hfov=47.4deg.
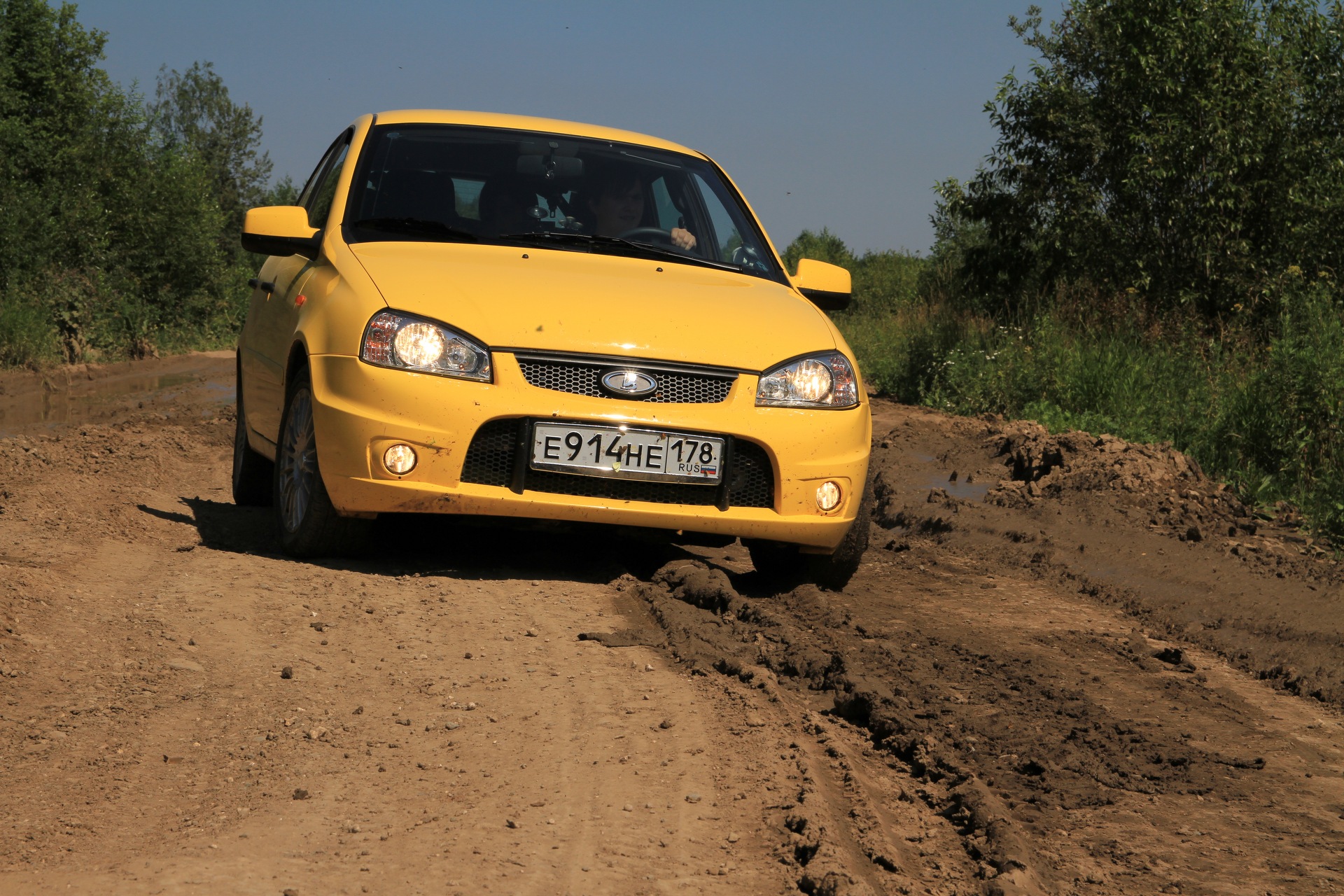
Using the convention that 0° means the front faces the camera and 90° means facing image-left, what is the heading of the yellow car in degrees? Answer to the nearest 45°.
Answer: approximately 0°

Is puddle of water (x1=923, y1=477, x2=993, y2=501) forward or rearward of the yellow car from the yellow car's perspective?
rearward

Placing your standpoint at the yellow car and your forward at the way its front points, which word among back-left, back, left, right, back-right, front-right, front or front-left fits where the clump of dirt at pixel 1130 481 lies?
back-left

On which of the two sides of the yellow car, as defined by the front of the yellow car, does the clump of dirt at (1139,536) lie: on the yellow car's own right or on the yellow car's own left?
on the yellow car's own left
